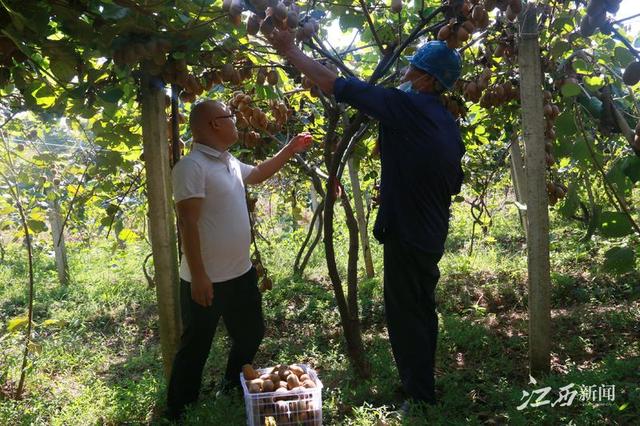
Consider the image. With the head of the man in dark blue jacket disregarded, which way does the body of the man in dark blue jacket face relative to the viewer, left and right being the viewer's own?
facing away from the viewer and to the left of the viewer

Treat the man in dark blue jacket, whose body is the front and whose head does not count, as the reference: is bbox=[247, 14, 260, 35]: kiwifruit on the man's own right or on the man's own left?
on the man's own left

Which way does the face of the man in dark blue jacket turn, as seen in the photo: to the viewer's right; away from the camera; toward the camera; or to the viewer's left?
to the viewer's left

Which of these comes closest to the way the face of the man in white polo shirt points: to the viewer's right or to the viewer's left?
to the viewer's right

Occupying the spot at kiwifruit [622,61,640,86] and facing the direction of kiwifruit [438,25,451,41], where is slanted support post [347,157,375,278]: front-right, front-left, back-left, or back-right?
front-right

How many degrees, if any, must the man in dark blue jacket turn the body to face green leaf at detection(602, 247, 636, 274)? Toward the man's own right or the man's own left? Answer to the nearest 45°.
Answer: approximately 135° to the man's own right

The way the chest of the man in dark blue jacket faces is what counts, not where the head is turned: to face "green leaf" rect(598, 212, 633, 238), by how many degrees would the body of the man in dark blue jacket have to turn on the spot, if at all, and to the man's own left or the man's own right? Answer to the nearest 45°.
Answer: approximately 135° to the man's own right

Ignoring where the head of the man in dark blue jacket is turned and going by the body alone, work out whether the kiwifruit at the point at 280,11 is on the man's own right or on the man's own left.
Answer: on the man's own left
